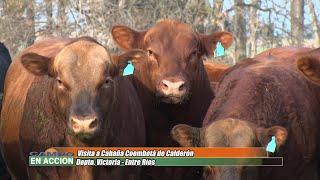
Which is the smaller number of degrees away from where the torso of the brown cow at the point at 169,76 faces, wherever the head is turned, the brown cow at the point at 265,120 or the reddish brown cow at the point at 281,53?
the brown cow

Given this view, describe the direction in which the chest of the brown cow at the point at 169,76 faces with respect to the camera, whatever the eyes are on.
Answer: toward the camera

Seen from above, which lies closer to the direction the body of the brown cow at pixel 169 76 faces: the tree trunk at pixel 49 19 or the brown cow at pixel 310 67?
the brown cow

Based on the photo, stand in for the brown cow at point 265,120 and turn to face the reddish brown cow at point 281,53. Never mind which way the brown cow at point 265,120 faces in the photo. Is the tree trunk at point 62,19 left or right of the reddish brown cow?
left

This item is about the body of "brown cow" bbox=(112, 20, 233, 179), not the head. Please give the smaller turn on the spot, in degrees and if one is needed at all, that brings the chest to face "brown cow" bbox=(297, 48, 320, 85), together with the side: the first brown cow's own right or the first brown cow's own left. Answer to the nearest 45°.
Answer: approximately 45° to the first brown cow's own left

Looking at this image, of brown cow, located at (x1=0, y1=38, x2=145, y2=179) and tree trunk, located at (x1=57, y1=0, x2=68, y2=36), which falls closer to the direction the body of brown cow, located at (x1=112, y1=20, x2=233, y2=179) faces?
the brown cow

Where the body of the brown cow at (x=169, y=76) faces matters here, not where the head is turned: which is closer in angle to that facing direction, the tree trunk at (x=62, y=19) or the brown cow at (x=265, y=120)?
the brown cow

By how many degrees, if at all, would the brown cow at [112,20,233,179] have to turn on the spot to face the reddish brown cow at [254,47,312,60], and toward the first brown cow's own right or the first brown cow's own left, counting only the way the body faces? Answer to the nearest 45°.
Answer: approximately 90° to the first brown cow's own left
